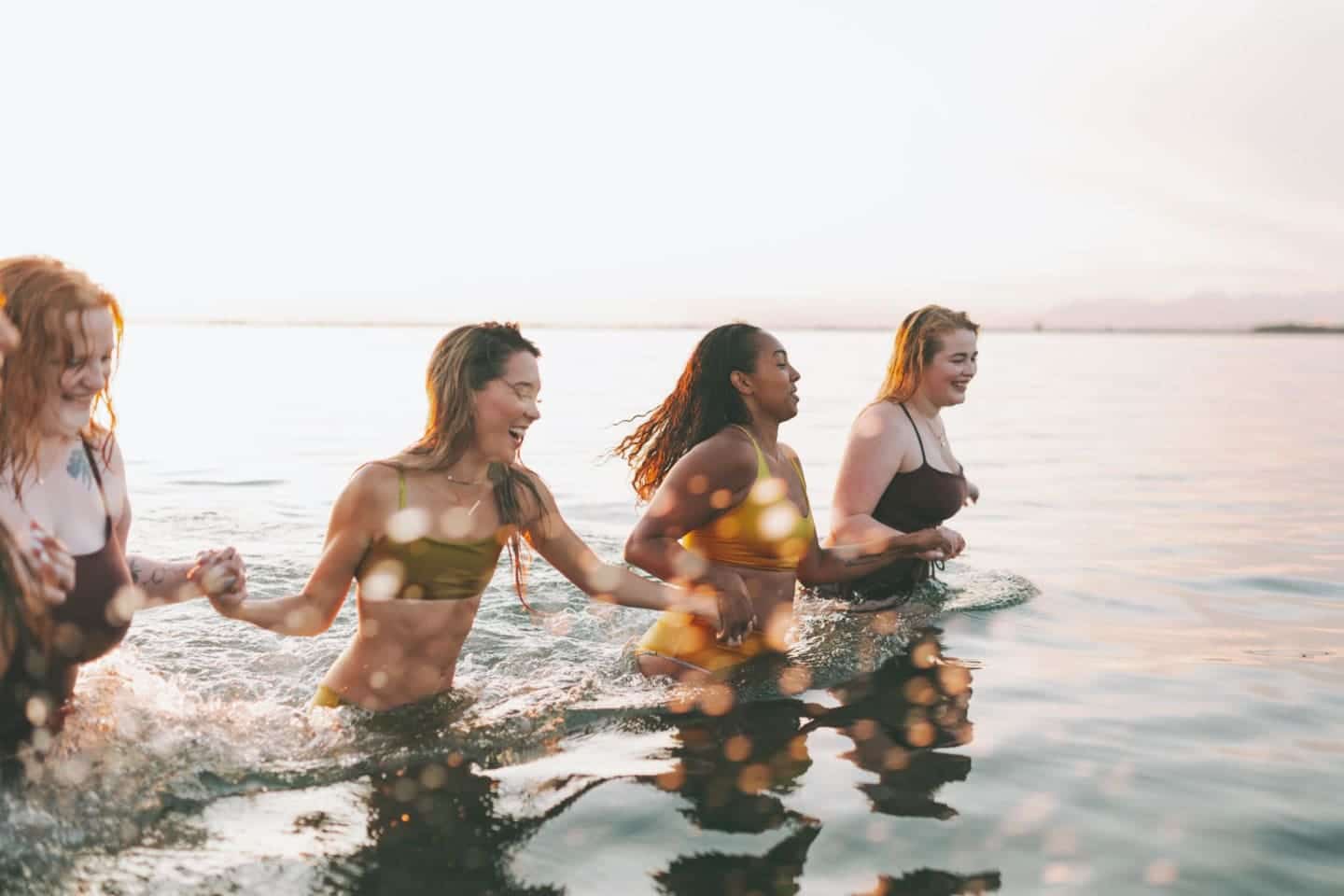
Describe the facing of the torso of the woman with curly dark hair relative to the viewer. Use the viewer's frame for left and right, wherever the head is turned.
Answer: facing to the right of the viewer

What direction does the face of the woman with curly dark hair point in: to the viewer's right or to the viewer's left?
to the viewer's right

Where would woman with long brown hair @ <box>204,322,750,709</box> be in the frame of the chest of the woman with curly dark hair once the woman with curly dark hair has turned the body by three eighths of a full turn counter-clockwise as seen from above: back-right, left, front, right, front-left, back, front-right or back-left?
left

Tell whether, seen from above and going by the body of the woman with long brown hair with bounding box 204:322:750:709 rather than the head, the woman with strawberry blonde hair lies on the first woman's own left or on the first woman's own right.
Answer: on the first woman's own left

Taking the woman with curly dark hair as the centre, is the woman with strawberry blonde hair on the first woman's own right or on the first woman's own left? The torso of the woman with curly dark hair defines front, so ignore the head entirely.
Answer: on the first woman's own left

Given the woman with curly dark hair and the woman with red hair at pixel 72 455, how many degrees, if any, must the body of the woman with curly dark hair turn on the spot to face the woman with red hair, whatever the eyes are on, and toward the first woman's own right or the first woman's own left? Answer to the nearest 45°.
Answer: approximately 135° to the first woman's own right

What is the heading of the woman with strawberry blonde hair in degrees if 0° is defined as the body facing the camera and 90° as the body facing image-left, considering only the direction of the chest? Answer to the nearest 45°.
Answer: approximately 315°

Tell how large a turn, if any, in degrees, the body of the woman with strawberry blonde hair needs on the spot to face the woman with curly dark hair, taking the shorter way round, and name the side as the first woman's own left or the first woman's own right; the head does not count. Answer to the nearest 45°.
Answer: approximately 90° to the first woman's own right

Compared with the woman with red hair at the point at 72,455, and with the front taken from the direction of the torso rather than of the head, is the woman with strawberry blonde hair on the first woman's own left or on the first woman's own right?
on the first woman's own left
